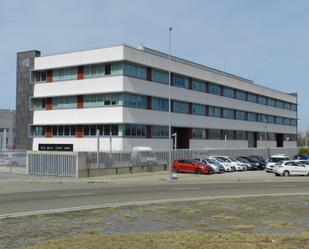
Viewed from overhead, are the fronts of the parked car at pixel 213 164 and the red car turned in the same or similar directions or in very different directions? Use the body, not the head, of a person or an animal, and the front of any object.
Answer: same or similar directions

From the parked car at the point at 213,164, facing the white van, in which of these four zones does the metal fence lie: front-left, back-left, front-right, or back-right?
front-left

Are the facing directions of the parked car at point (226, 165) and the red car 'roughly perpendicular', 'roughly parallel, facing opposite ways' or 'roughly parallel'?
roughly parallel

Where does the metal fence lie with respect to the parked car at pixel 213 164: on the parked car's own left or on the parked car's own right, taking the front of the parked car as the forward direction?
on the parked car's own right

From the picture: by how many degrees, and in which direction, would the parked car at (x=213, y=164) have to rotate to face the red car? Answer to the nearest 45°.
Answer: approximately 90° to its right

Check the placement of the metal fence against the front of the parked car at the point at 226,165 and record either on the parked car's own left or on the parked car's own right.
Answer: on the parked car's own right

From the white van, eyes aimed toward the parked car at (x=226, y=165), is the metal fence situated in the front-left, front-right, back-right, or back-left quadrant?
back-right
